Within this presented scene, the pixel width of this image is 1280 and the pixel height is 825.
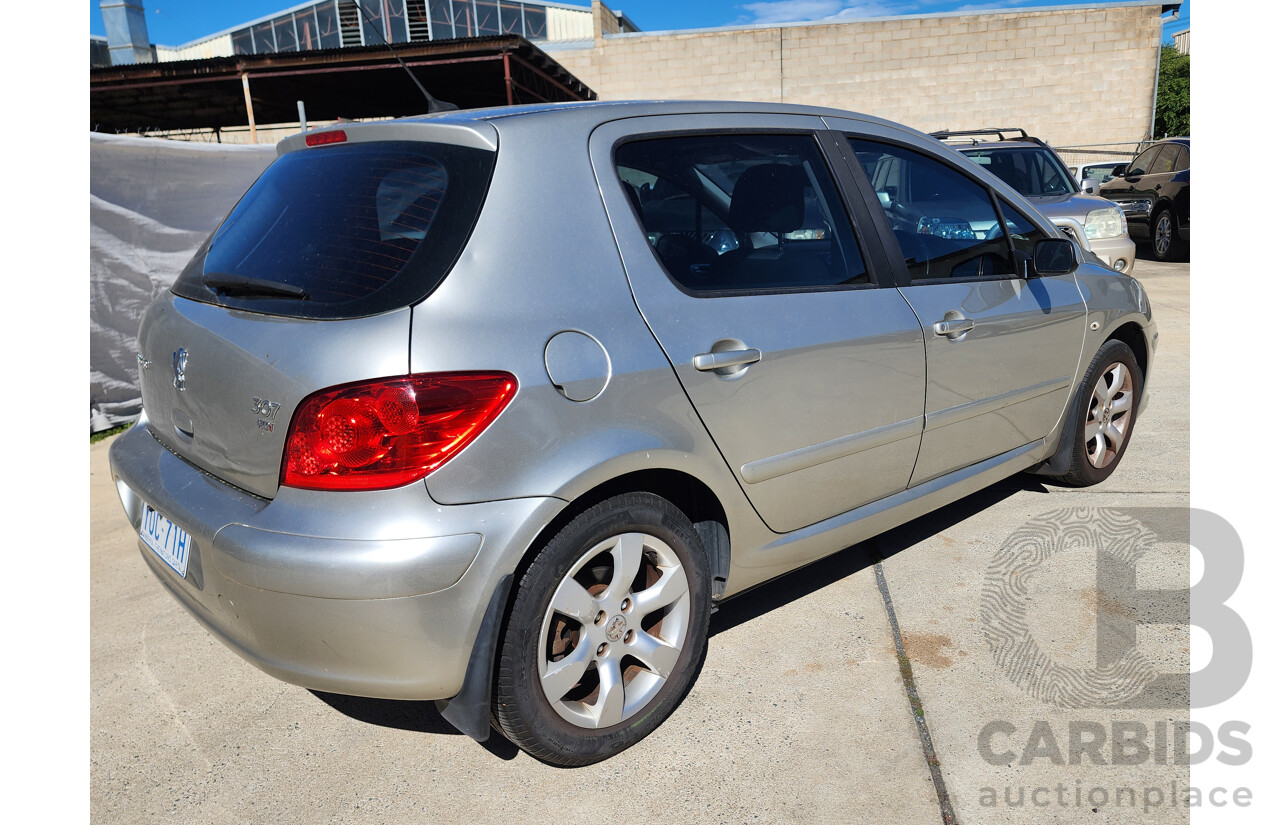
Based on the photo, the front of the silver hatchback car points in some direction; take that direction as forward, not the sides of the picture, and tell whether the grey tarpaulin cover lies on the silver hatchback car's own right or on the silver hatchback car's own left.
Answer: on the silver hatchback car's own left

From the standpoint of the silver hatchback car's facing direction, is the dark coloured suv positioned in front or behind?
in front

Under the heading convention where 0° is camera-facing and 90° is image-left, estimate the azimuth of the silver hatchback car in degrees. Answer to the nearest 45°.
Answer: approximately 225°

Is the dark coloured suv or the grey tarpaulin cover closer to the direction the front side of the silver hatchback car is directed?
the dark coloured suv
